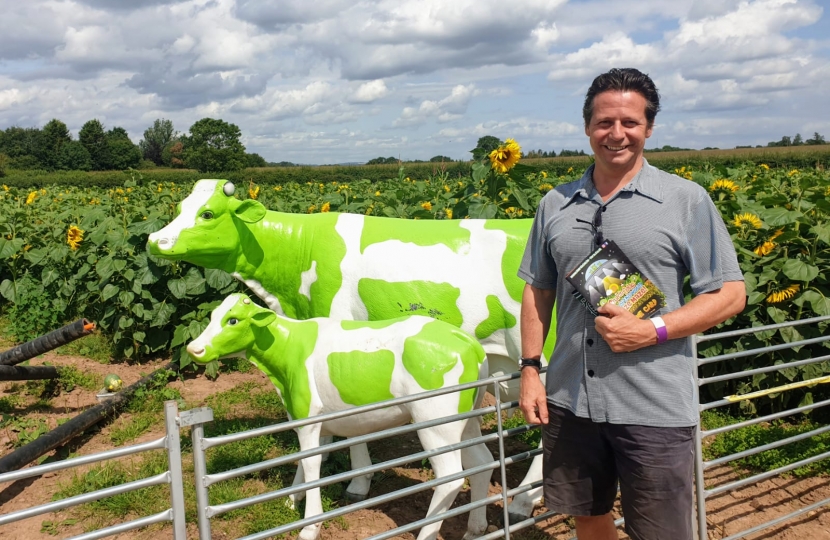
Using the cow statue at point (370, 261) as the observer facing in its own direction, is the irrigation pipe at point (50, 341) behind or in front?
in front

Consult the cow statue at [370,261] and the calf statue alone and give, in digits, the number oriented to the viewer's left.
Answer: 2

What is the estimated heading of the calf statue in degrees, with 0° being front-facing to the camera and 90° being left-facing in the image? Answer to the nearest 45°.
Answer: approximately 90°

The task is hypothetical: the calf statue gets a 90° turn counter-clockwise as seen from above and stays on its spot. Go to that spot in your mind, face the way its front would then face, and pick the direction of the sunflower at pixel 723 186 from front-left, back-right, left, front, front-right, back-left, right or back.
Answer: back-left

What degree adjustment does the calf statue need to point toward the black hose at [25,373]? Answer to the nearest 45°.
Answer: approximately 45° to its right

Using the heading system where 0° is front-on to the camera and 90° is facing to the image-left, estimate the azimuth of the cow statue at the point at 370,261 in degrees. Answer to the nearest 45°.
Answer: approximately 90°

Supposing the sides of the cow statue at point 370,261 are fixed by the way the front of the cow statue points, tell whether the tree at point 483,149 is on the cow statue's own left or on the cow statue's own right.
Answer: on the cow statue's own right

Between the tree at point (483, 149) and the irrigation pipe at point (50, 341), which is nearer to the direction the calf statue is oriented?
the irrigation pipe

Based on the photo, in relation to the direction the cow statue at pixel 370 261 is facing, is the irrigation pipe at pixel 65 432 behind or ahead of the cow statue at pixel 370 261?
ahead
